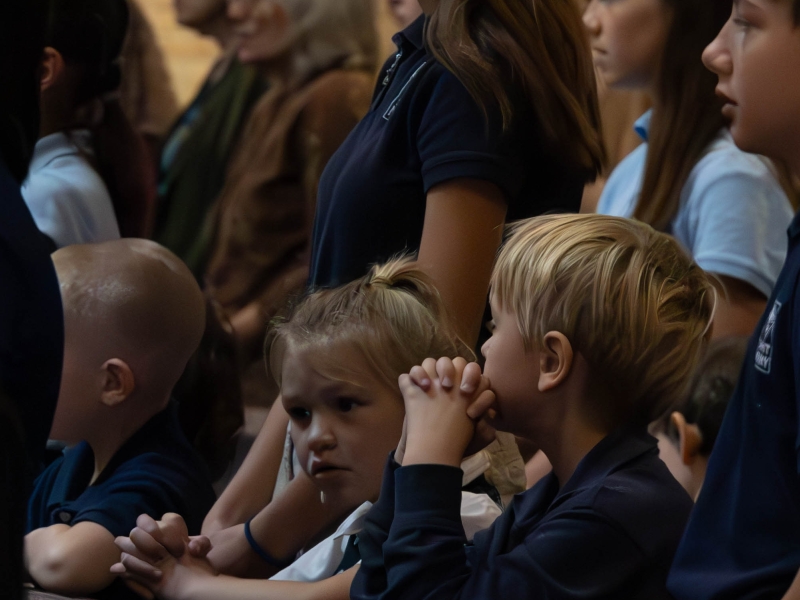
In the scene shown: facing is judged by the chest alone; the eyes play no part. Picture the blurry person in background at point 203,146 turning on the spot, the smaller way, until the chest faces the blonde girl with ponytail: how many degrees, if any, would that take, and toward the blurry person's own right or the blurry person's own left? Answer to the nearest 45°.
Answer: approximately 90° to the blurry person's own left

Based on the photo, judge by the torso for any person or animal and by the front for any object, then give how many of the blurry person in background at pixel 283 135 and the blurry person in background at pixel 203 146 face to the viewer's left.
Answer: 2

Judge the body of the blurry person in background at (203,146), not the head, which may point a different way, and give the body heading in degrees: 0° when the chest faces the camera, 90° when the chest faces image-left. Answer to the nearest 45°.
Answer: approximately 90°

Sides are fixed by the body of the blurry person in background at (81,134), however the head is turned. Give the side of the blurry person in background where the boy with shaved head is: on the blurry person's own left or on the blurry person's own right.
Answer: on the blurry person's own left

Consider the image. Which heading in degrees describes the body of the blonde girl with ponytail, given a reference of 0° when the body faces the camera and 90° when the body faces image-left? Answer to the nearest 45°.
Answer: approximately 45°

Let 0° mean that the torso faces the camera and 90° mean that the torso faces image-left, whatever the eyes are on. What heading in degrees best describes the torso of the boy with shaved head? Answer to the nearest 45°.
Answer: approximately 90°

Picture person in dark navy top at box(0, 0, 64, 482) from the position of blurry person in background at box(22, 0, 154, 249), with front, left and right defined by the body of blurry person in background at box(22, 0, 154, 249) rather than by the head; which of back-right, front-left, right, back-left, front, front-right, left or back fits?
back-left

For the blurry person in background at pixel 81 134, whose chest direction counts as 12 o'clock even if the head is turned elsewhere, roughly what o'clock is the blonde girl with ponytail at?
The blonde girl with ponytail is roughly at 7 o'clock from the blurry person in background.
